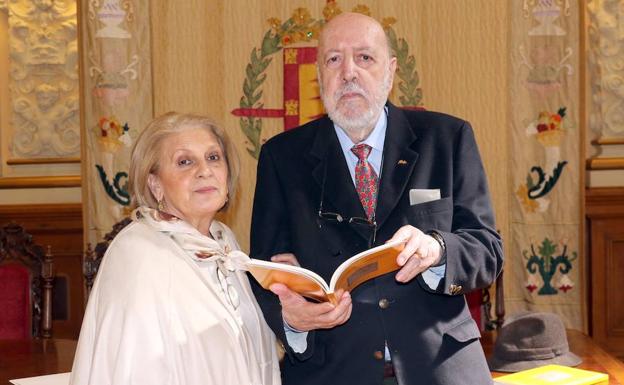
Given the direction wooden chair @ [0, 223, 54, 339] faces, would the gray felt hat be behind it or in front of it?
in front

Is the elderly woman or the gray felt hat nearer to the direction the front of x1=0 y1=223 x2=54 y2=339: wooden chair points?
the elderly woman

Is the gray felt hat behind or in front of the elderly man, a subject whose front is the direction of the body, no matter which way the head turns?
behind

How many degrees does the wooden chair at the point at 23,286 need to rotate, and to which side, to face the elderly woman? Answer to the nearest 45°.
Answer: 0° — it already faces them

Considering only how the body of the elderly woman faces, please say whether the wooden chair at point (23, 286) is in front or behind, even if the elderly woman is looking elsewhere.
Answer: behind

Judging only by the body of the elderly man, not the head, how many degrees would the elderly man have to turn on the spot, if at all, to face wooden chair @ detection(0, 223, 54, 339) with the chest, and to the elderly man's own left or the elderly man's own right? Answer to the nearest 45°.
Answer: approximately 135° to the elderly man's own right

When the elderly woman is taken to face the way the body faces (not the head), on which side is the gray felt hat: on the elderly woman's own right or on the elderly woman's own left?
on the elderly woman's own left

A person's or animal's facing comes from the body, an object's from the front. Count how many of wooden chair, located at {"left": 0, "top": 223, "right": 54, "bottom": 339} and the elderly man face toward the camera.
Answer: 2

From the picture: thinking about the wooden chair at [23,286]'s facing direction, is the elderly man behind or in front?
in front

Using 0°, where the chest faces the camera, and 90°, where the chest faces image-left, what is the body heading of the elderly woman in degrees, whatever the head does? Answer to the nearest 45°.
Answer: approximately 315°

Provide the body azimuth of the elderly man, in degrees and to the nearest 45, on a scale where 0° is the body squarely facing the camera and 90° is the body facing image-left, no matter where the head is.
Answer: approximately 0°
